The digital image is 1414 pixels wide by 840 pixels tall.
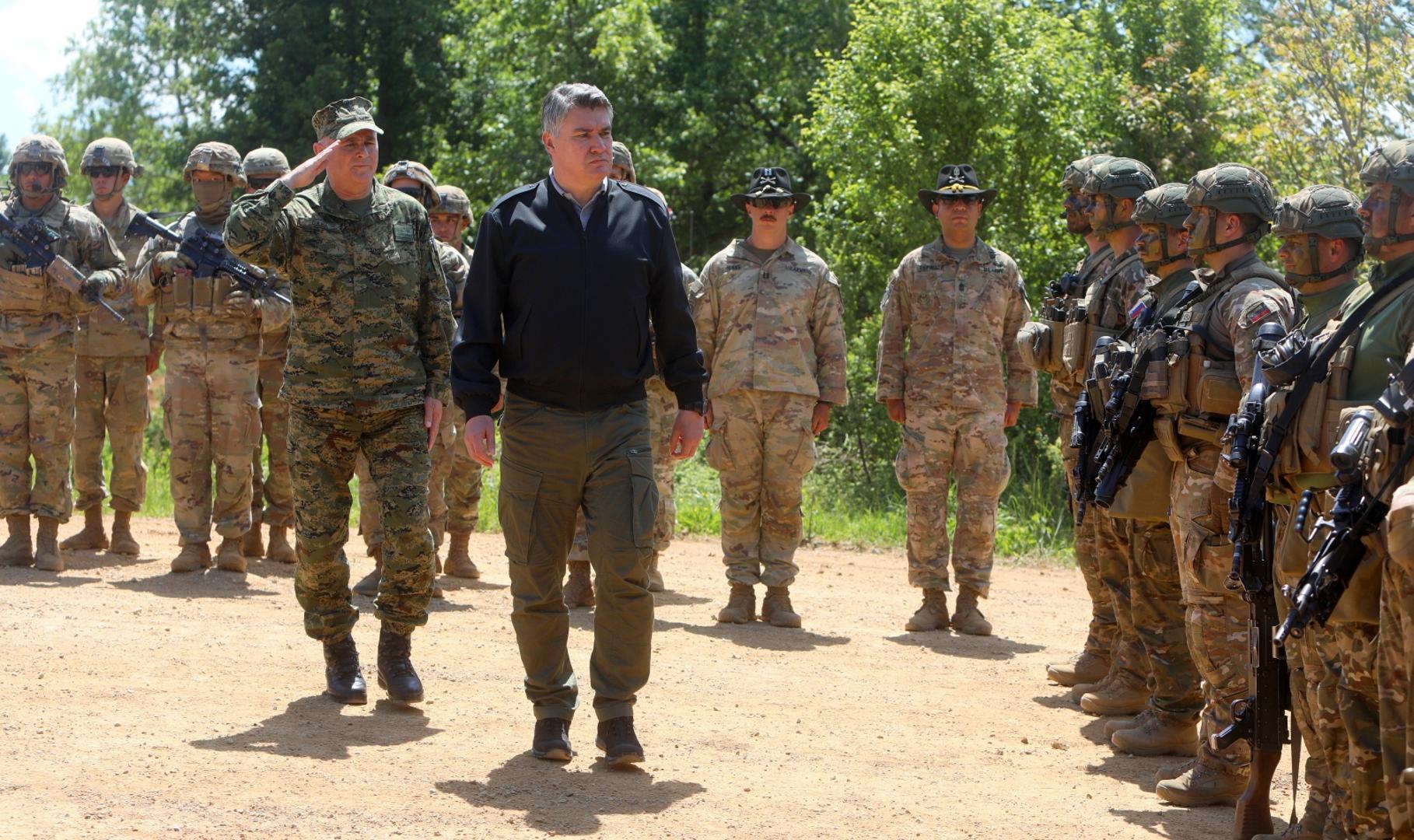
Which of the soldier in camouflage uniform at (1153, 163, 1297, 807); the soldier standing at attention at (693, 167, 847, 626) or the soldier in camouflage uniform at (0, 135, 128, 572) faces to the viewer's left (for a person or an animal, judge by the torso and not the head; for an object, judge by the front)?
the soldier in camouflage uniform at (1153, 163, 1297, 807)

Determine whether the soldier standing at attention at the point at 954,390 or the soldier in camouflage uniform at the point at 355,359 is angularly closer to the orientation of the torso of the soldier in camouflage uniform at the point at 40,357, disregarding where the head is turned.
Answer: the soldier in camouflage uniform

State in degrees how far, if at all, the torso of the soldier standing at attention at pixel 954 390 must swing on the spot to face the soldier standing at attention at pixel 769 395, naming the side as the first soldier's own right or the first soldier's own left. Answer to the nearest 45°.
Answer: approximately 90° to the first soldier's own right

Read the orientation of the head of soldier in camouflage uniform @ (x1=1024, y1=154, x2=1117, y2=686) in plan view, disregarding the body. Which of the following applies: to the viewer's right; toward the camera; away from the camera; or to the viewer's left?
to the viewer's left

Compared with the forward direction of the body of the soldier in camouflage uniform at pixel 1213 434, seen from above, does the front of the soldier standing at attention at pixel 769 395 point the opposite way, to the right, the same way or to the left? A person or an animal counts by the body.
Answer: to the left

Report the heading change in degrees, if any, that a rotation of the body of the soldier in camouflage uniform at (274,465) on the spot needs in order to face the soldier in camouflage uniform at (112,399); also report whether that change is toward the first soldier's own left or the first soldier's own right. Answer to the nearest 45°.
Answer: approximately 90° to the first soldier's own right

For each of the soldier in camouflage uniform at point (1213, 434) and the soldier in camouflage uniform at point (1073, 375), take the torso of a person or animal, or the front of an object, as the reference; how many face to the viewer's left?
2

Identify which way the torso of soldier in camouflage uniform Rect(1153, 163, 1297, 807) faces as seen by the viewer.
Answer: to the viewer's left

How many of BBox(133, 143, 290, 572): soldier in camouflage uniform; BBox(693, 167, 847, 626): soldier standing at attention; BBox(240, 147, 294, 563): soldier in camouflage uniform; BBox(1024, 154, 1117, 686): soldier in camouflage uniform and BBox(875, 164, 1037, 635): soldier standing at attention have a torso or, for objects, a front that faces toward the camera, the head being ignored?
4

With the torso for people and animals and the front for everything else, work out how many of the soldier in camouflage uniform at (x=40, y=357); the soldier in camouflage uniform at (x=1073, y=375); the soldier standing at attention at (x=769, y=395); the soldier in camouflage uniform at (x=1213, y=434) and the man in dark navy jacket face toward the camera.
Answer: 3

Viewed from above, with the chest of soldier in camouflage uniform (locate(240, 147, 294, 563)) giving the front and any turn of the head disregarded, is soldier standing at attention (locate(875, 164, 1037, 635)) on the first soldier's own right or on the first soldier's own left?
on the first soldier's own left
